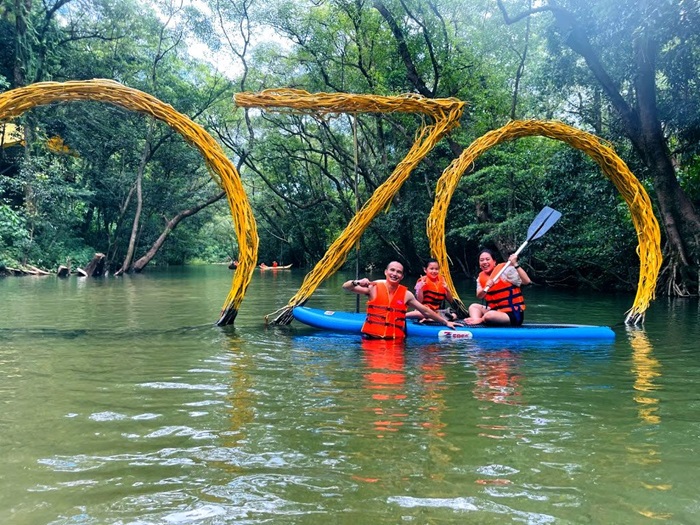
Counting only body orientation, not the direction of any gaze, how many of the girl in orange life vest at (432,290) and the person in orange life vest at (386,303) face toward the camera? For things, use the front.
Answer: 2

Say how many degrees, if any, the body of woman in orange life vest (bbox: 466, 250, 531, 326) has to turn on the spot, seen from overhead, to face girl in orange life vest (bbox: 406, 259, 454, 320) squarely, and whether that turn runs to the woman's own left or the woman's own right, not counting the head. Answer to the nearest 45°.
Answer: approximately 45° to the woman's own right

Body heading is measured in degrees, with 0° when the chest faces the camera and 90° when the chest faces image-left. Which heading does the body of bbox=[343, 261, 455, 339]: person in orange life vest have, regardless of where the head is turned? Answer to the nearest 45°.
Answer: approximately 0°

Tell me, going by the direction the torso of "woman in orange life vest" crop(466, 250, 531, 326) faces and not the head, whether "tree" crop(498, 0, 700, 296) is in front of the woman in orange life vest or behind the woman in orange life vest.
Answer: behind

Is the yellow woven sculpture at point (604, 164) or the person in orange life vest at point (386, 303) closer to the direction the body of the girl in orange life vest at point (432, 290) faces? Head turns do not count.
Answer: the person in orange life vest

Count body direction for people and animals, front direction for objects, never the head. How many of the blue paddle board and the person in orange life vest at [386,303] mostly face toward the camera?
1

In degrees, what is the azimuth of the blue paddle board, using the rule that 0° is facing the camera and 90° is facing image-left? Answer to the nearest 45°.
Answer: approximately 90°

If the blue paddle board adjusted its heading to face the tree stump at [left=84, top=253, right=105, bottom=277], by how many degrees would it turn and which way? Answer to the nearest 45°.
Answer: approximately 45° to its right

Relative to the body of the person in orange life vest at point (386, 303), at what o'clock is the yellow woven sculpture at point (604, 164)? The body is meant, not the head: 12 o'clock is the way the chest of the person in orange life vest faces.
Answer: The yellow woven sculpture is roughly at 8 o'clock from the person in orange life vest.

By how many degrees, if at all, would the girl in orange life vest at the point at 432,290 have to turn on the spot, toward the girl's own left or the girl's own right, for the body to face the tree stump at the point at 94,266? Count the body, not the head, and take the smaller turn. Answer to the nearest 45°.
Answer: approximately 135° to the girl's own right
